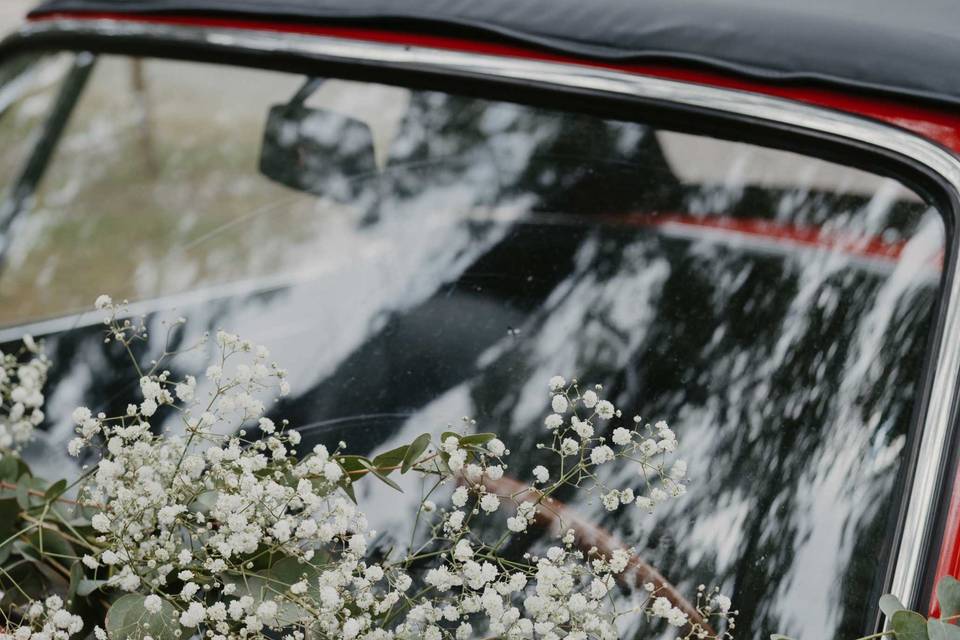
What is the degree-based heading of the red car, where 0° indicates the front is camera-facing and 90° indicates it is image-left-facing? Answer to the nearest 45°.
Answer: approximately 45°
